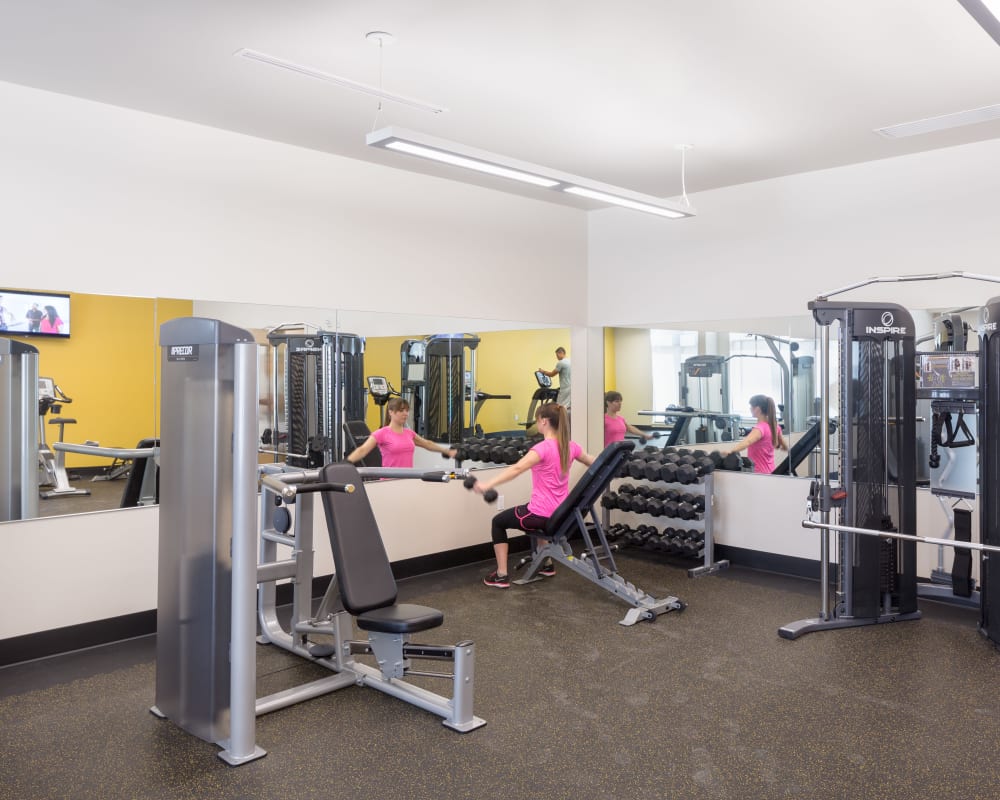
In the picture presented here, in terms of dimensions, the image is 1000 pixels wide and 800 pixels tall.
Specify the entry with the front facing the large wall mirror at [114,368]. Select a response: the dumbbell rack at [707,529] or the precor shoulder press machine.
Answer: the dumbbell rack

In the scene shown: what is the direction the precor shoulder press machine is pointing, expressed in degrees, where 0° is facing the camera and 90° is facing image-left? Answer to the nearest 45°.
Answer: approximately 315°

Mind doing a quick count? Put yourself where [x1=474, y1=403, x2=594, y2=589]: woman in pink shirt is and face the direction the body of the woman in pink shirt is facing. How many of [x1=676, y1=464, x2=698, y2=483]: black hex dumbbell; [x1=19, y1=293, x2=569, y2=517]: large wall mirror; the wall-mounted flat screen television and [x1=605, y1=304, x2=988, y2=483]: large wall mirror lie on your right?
2

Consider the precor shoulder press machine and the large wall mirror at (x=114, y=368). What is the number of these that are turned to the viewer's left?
0

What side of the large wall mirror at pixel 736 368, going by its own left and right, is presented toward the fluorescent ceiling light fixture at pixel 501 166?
front

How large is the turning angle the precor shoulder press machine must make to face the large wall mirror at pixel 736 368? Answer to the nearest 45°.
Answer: approximately 90° to its left

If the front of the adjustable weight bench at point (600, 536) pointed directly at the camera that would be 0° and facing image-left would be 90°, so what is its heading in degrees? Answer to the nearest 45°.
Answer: approximately 135°

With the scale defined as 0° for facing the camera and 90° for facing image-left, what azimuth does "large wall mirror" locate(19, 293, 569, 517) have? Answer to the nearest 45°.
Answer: approximately 315°
